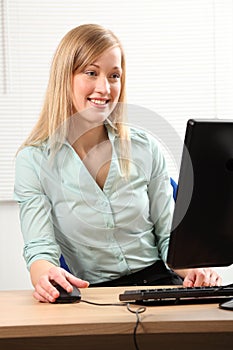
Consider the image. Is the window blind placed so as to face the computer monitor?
yes

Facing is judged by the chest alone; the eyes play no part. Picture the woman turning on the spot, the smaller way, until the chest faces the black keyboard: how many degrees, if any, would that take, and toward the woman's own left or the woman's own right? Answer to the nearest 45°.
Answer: approximately 45° to the woman's own right

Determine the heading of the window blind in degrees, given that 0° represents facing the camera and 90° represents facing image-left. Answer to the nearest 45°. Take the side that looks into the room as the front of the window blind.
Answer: approximately 0°

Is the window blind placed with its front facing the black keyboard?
yes

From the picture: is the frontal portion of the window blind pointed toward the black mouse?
yes

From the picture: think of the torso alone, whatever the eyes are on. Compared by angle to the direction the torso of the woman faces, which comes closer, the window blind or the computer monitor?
the computer monitor

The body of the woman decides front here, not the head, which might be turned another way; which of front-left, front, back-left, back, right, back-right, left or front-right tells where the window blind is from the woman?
back-left
